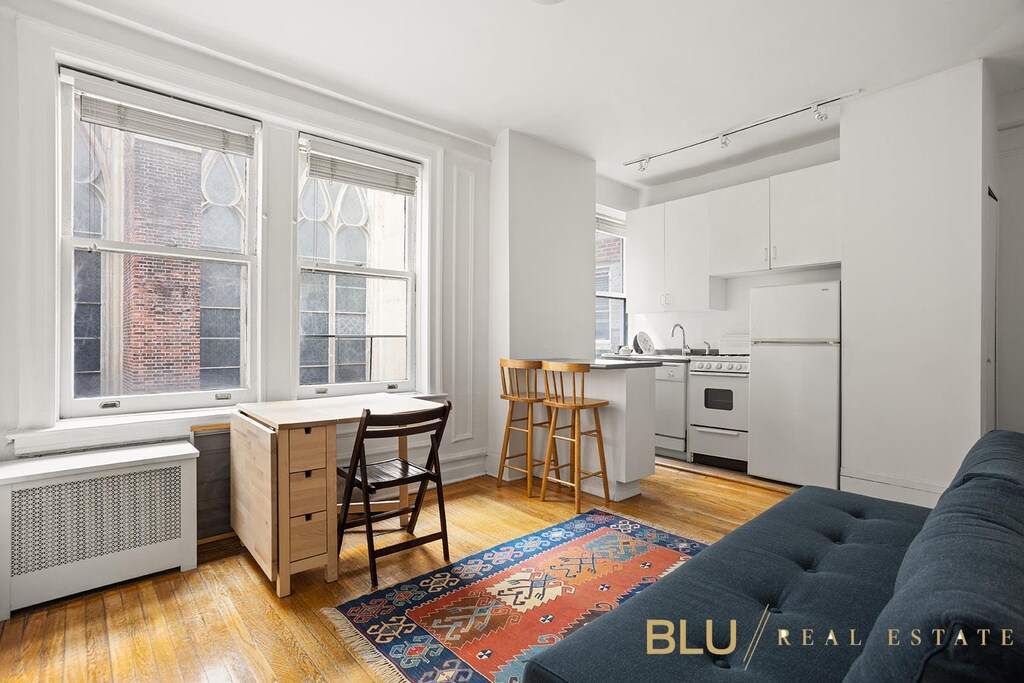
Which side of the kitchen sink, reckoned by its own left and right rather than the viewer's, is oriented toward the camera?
front

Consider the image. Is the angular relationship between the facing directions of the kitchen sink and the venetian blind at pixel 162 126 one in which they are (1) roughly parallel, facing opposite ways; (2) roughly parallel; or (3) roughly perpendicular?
roughly perpendicular

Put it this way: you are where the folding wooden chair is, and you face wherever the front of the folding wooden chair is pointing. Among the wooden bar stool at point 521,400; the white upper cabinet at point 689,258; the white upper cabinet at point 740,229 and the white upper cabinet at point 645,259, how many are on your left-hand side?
0

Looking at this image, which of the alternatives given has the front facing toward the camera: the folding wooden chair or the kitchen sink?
the kitchen sink

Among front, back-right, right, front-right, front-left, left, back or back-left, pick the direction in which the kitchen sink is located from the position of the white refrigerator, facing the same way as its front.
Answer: right

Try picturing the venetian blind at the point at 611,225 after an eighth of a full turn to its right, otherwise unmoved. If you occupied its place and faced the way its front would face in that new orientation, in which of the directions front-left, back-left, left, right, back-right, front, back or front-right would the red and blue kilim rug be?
front

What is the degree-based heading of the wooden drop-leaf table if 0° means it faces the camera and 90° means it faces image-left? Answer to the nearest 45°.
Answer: approximately 315°

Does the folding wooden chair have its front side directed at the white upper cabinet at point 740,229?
no

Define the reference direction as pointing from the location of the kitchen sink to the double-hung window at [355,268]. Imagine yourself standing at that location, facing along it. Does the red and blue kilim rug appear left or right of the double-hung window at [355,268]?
left

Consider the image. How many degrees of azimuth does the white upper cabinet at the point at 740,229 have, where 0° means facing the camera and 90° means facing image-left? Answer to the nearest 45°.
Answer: approximately 45°

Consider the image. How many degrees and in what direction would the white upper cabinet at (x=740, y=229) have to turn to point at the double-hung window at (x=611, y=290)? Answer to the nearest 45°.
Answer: approximately 90° to its right

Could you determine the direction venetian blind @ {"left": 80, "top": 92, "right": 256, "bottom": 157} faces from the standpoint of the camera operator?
facing the viewer and to the right of the viewer

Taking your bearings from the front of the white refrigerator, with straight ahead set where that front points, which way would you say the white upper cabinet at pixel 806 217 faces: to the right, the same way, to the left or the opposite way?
the same way

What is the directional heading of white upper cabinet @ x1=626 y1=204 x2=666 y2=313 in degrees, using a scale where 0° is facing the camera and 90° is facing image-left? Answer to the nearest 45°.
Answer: approximately 45°

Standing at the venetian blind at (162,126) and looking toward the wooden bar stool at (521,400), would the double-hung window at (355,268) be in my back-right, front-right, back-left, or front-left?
front-left

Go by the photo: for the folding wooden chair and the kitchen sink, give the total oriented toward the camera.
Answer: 1

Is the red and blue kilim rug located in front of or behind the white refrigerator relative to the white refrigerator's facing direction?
in front

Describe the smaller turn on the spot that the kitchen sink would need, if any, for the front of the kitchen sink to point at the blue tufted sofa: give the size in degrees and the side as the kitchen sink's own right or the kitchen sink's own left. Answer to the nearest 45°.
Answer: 0° — it already faces it
